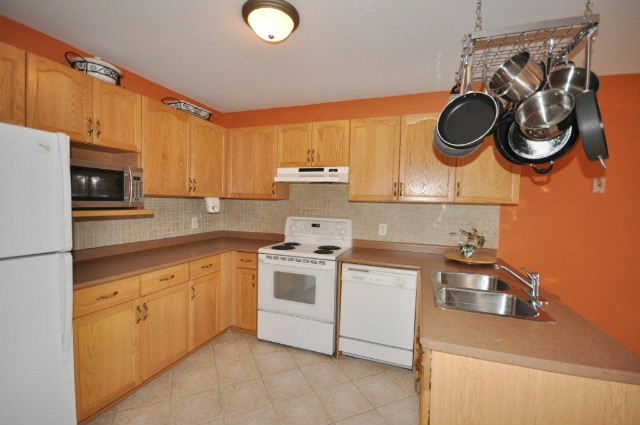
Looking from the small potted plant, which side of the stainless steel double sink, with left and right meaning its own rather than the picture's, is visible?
right

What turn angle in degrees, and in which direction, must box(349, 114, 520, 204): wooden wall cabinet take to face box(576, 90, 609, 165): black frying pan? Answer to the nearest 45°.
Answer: approximately 45° to its left

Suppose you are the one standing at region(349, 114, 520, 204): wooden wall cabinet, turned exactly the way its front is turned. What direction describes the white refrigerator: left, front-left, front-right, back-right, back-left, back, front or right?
front-right

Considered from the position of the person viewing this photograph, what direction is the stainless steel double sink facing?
facing to the left of the viewer

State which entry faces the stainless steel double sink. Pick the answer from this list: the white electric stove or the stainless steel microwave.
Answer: the stainless steel microwave

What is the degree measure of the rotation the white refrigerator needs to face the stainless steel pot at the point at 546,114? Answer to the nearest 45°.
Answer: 0° — it already faces it

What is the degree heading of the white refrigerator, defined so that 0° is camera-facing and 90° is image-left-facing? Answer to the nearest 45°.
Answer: approximately 315°

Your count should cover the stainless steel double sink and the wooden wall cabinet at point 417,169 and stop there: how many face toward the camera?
1

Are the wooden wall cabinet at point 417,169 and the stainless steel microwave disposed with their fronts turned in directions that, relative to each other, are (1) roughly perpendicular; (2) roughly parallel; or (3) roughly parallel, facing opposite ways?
roughly perpendicular

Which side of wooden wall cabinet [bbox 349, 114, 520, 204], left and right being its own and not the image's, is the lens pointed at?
front

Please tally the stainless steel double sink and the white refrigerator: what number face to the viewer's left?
1

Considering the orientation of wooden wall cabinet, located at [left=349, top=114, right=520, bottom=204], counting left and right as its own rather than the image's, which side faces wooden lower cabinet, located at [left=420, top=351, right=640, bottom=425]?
front

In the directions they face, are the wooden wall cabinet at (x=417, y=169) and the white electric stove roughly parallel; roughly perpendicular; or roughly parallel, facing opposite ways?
roughly parallel

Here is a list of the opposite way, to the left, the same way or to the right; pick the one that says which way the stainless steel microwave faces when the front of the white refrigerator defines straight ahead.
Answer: the same way

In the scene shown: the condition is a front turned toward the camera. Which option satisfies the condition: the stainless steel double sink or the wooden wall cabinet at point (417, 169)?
the wooden wall cabinet

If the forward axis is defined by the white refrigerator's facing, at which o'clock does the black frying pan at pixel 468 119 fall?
The black frying pan is roughly at 12 o'clock from the white refrigerator.

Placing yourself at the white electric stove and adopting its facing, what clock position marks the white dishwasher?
The white dishwasher is roughly at 8 o'clock from the white electric stove.

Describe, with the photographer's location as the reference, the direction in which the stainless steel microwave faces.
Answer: facing the viewer and to the right of the viewer

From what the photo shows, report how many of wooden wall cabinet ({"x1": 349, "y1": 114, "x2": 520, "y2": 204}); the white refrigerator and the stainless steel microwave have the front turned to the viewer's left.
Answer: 0

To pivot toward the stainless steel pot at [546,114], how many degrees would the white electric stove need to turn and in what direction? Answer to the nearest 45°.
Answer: approximately 90° to its left
